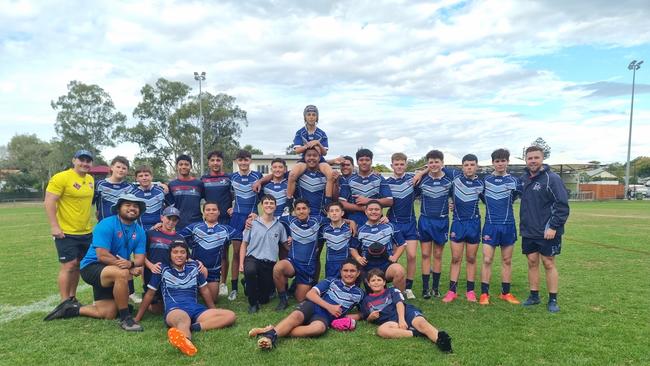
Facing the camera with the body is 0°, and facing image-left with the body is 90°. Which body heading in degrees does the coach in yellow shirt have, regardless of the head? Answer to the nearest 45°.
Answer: approximately 315°

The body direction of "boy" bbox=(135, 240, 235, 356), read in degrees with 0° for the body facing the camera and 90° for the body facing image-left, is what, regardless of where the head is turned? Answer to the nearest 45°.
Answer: approximately 0°

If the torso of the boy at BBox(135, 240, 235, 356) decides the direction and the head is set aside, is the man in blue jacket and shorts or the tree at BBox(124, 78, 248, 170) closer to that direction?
the man in blue jacket and shorts

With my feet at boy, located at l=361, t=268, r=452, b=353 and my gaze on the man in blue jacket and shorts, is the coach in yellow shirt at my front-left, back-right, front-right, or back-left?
back-left

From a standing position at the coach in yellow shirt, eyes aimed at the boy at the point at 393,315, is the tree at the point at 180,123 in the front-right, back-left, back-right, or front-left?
back-left

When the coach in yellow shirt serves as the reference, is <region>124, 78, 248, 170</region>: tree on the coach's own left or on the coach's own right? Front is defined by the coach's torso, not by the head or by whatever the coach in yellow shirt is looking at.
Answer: on the coach's own left

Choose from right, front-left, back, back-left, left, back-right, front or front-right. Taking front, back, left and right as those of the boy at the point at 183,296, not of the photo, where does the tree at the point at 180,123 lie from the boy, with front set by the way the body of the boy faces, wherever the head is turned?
back
